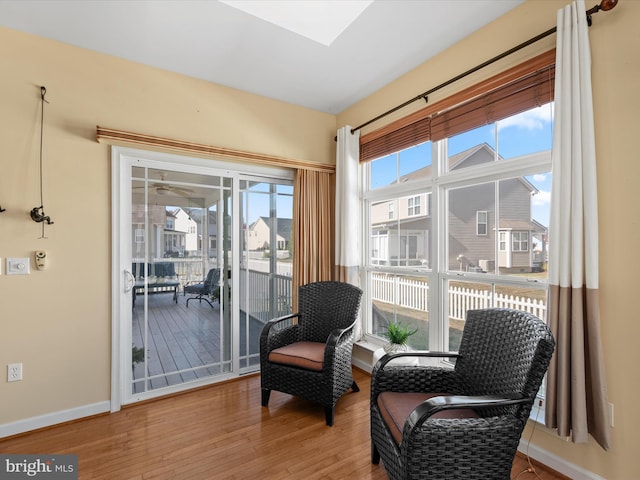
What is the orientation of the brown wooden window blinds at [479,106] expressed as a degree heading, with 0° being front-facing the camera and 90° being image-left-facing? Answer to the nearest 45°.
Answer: approximately 45°

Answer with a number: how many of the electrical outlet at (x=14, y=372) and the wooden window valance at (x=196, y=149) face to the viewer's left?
0

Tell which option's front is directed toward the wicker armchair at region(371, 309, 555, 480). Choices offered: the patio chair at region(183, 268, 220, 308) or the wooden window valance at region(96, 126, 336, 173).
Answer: the wooden window valance

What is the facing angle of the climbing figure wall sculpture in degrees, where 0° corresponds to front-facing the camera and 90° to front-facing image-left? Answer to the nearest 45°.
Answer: approximately 315°

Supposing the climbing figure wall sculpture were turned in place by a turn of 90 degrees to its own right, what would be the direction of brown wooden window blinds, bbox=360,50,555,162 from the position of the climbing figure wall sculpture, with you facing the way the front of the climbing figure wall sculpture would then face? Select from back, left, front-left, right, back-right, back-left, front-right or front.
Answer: left

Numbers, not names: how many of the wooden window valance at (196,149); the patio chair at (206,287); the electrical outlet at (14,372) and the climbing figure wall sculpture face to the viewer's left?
1

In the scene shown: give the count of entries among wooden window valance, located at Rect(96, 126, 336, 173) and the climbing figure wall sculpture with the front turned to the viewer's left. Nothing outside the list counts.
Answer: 0

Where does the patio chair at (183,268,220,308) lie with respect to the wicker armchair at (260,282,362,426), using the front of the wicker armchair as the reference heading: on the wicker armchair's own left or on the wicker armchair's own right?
on the wicker armchair's own right

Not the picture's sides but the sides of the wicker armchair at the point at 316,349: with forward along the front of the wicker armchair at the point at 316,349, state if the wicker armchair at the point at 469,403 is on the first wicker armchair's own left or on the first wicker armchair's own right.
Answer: on the first wicker armchair's own left

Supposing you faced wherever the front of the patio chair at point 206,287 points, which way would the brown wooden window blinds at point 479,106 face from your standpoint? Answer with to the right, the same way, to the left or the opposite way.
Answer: the same way

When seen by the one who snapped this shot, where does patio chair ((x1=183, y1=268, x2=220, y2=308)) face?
facing to the left of the viewer

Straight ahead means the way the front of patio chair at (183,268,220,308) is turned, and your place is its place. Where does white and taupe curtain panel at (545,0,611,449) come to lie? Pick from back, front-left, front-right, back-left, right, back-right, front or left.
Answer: back-left

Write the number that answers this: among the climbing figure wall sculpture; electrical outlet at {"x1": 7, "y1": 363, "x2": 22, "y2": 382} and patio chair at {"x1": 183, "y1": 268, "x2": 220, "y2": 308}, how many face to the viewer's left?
1
